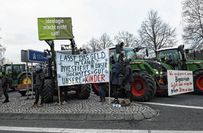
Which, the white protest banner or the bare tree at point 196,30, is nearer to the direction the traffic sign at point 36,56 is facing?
the white protest banner

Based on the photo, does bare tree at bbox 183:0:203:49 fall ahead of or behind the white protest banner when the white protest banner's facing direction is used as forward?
behind

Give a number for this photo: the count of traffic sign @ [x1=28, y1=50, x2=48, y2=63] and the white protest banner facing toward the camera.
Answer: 2

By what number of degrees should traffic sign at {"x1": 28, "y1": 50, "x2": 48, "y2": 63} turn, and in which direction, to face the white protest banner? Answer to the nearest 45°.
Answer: approximately 45° to its left

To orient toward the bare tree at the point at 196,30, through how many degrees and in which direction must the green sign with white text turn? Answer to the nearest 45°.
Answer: approximately 135° to its left

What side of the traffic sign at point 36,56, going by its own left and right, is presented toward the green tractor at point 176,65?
left

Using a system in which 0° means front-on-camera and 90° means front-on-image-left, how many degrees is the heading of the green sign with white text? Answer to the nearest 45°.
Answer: approximately 0°

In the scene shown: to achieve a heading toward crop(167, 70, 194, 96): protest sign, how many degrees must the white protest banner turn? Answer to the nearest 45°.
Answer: approximately 90° to its left

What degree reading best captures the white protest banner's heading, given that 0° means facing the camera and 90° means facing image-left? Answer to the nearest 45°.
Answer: approximately 0°

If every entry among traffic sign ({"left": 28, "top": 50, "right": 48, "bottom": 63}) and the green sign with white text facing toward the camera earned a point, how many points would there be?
2

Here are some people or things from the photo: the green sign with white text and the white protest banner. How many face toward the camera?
2
